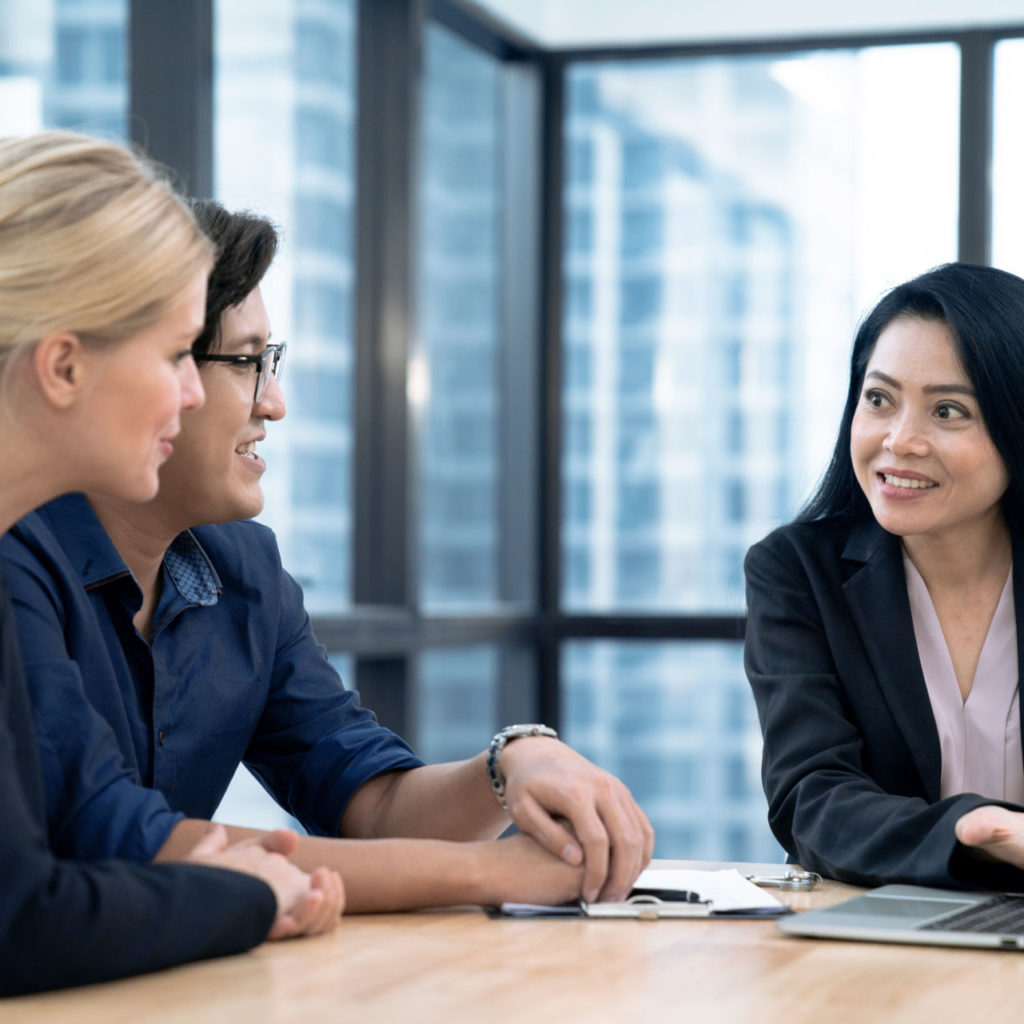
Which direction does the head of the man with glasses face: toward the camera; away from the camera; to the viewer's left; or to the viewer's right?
to the viewer's right

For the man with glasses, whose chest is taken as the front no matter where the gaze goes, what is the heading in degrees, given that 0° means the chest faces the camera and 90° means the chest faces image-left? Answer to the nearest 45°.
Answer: approximately 315°

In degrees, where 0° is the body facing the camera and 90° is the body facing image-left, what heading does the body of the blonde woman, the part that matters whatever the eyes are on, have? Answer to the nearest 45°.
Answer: approximately 270°
